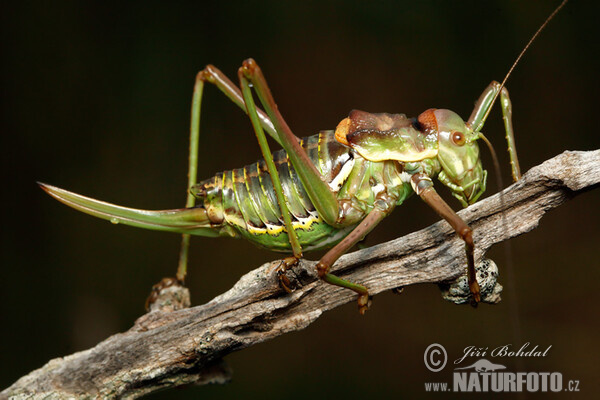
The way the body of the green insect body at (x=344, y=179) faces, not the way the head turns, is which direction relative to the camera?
to the viewer's right
